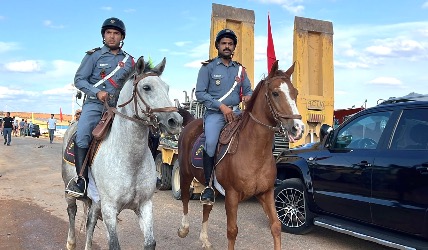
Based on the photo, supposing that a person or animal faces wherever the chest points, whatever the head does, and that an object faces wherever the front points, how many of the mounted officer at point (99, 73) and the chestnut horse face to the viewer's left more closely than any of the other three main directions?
0

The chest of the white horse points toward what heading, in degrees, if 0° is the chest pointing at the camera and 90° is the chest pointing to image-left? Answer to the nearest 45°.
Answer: approximately 315°

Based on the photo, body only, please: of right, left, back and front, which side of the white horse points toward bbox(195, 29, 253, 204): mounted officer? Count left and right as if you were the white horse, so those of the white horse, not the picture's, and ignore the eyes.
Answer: left

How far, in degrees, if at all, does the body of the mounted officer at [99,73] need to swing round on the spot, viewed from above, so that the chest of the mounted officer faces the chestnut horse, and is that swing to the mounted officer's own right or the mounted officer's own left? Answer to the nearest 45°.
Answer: approximately 45° to the mounted officer's own left

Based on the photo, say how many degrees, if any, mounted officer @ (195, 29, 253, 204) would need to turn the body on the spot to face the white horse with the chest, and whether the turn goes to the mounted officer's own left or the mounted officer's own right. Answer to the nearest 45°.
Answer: approximately 90° to the mounted officer's own right

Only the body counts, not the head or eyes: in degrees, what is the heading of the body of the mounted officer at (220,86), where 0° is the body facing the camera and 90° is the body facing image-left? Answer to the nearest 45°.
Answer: approximately 315°

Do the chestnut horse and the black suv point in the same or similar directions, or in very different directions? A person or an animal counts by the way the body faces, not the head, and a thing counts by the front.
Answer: very different directions

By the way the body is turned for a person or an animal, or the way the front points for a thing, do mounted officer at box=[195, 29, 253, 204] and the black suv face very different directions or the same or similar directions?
very different directions
